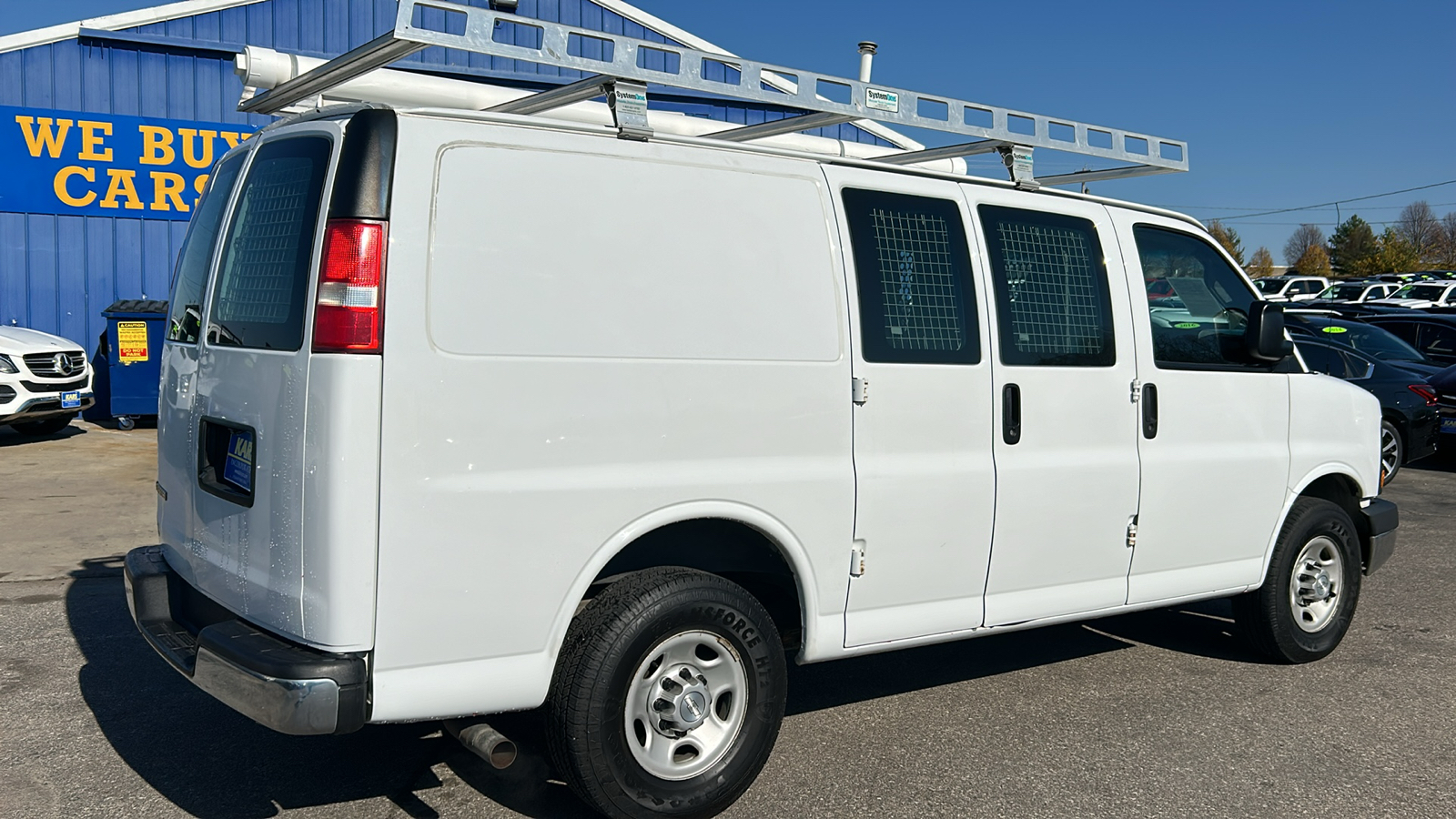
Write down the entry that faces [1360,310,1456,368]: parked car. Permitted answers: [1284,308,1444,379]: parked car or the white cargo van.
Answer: the white cargo van

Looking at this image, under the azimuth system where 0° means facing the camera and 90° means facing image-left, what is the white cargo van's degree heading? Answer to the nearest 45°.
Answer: approximately 225°

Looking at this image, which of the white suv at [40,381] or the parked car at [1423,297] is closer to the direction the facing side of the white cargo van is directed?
the parked car

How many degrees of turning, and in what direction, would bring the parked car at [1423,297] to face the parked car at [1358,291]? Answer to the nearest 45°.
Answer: approximately 135° to its right

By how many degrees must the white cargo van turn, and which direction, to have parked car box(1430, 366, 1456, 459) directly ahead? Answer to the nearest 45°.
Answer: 0° — it already faces it

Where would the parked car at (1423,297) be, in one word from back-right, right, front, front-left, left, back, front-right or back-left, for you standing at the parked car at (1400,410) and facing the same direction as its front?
front-right

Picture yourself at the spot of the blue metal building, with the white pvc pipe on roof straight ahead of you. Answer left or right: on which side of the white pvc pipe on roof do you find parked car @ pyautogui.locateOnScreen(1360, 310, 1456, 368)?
left

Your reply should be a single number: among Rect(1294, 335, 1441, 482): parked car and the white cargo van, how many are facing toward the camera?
0

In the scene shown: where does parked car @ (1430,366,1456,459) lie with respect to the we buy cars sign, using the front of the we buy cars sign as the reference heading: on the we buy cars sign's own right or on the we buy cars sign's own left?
on the we buy cars sign's own left

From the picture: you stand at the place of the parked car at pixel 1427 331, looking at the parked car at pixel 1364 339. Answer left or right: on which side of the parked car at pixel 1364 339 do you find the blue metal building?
right

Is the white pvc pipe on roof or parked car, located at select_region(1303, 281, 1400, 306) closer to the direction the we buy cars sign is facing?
the white pvc pipe on roof

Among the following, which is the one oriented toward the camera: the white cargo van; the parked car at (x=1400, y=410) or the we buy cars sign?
the we buy cars sign

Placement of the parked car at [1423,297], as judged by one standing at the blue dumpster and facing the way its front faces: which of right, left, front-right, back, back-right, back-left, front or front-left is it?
left

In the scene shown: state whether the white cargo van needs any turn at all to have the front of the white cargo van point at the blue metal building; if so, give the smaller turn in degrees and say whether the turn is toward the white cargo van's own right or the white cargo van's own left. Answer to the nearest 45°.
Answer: approximately 90° to the white cargo van's own left
